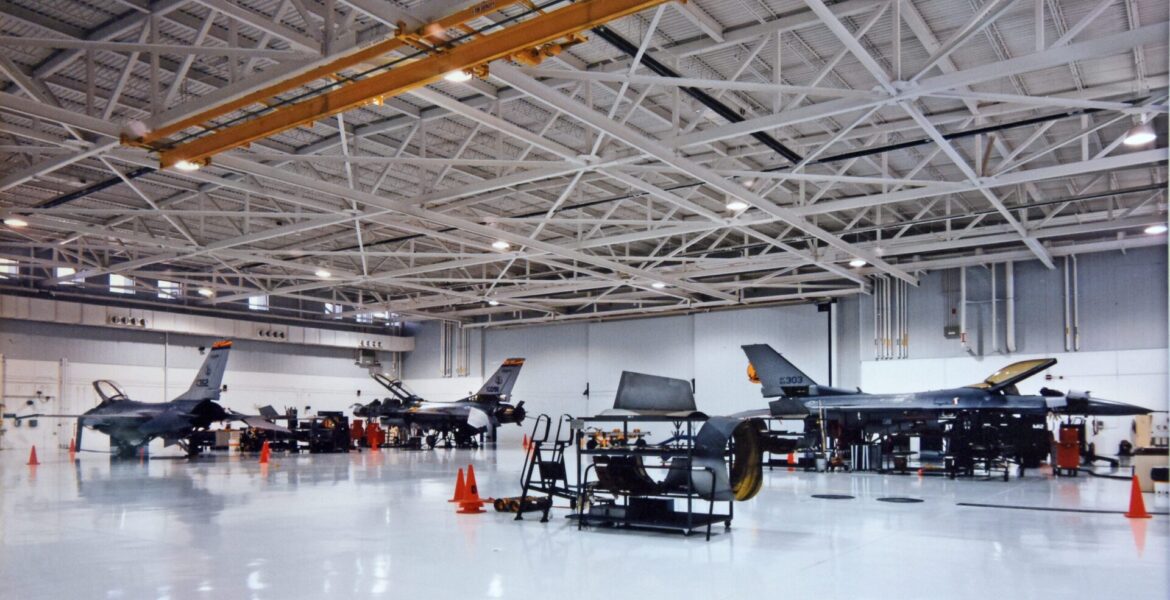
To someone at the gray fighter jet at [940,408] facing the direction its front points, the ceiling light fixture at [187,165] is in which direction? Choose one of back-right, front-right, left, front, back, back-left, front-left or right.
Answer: back-right

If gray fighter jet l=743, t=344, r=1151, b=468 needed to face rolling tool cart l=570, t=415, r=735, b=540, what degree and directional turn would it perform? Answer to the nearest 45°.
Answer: approximately 90° to its right

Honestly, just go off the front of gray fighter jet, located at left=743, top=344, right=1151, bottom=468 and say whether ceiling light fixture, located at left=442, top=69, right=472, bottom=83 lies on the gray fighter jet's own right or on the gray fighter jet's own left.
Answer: on the gray fighter jet's own right

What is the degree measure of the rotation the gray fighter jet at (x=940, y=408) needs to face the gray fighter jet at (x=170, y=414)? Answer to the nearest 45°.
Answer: approximately 180°

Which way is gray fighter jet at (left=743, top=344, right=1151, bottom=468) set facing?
to the viewer's right

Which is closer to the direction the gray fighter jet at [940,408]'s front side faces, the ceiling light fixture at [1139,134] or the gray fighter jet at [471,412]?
the ceiling light fixture
